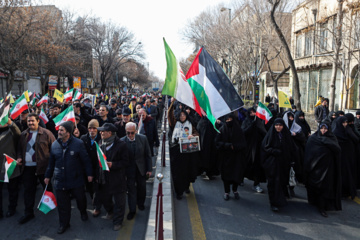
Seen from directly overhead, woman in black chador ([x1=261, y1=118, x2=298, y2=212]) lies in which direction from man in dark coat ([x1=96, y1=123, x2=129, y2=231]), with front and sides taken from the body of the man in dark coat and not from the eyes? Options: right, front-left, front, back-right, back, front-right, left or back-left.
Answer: back-left

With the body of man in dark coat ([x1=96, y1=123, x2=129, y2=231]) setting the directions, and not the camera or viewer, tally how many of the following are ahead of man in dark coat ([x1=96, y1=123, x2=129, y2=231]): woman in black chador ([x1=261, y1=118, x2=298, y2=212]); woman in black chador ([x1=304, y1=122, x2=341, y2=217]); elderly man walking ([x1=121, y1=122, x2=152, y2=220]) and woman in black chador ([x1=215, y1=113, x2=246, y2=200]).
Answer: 0

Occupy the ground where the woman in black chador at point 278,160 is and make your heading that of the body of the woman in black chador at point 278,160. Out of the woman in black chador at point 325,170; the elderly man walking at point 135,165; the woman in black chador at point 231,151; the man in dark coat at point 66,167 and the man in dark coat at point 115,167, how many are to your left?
1

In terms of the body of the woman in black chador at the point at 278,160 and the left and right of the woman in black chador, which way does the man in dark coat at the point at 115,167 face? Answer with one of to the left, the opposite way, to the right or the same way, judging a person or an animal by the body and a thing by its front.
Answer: the same way

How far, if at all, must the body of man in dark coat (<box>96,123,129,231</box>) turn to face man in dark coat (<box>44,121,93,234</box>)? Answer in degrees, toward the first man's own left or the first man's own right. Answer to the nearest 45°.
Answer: approximately 45° to the first man's own right

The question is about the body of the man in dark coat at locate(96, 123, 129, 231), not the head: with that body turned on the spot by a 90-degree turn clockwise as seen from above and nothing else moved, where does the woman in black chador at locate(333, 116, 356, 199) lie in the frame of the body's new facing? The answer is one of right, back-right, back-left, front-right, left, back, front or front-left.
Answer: back-right

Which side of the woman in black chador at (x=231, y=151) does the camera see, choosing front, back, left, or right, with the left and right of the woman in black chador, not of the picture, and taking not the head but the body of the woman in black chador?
front

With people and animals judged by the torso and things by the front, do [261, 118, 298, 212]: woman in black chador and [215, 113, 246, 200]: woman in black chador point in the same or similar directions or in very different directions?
same or similar directions

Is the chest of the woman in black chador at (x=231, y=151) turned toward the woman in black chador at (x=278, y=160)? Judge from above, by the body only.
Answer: no

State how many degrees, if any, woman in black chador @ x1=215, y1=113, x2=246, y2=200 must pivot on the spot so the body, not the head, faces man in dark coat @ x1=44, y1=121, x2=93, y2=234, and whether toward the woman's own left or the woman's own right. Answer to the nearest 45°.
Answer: approximately 45° to the woman's own right

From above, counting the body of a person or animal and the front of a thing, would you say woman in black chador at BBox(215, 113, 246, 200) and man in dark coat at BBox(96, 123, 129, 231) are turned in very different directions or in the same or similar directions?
same or similar directions

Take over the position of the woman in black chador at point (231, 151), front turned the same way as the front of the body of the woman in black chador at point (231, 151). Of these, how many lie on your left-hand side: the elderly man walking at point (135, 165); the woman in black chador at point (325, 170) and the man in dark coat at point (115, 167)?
1

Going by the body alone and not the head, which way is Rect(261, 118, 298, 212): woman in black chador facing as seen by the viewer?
toward the camera

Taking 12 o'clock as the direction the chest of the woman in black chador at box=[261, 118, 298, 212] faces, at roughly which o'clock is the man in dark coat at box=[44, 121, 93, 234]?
The man in dark coat is roughly at 2 o'clock from the woman in black chador.
